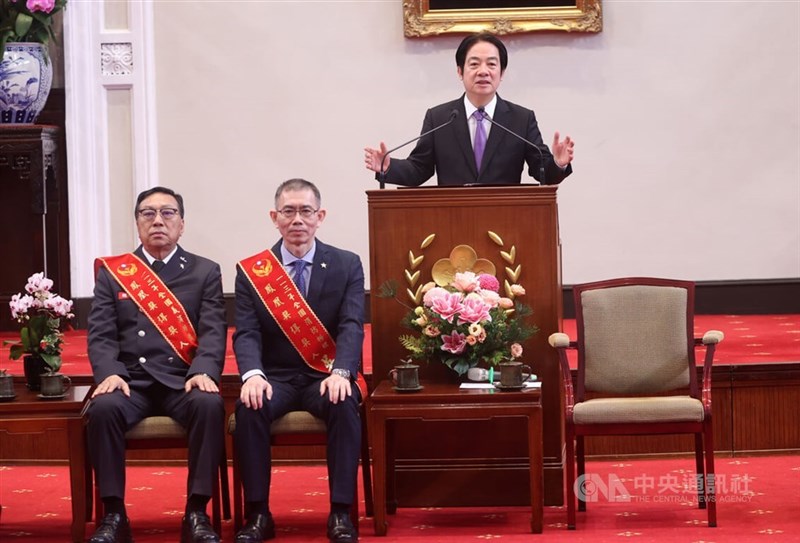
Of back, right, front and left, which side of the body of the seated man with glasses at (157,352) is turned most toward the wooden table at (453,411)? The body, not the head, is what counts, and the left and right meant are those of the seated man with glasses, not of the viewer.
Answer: left

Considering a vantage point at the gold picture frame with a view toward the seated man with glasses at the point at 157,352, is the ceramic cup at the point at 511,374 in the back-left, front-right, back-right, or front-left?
front-left

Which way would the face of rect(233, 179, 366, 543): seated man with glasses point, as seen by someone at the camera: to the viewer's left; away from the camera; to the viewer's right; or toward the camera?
toward the camera

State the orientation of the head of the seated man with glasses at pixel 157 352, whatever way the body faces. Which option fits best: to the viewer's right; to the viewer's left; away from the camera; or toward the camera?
toward the camera

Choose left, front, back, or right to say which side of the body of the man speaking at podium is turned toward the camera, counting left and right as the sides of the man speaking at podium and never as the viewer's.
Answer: front

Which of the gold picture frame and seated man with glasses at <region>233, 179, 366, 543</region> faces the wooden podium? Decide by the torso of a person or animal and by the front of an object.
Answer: the gold picture frame

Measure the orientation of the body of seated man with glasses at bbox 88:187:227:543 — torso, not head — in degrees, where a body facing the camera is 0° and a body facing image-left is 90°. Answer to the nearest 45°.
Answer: approximately 0°

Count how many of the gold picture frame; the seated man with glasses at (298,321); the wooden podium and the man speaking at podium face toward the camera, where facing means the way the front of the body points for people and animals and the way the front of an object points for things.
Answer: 4

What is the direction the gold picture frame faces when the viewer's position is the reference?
facing the viewer

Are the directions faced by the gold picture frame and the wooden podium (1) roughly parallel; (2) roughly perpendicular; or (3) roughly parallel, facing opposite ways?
roughly parallel

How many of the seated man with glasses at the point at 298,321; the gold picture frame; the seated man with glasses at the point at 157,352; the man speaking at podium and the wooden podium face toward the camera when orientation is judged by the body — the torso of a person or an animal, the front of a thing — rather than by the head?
5

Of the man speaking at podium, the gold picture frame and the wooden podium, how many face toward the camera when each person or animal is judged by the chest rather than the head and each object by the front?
3

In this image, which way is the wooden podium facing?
toward the camera

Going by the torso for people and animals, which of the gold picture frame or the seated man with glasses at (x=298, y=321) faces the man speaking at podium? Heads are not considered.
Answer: the gold picture frame

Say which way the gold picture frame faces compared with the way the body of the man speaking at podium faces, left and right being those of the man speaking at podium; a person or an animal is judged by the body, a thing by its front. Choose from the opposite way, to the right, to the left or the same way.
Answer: the same way

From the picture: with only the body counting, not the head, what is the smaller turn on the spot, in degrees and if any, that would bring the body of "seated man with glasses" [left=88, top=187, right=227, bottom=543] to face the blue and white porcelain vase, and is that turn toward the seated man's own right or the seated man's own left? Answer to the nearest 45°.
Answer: approximately 180°
